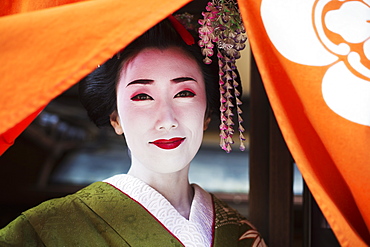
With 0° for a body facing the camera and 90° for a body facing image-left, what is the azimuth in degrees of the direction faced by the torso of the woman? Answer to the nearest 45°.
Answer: approximately 315°
